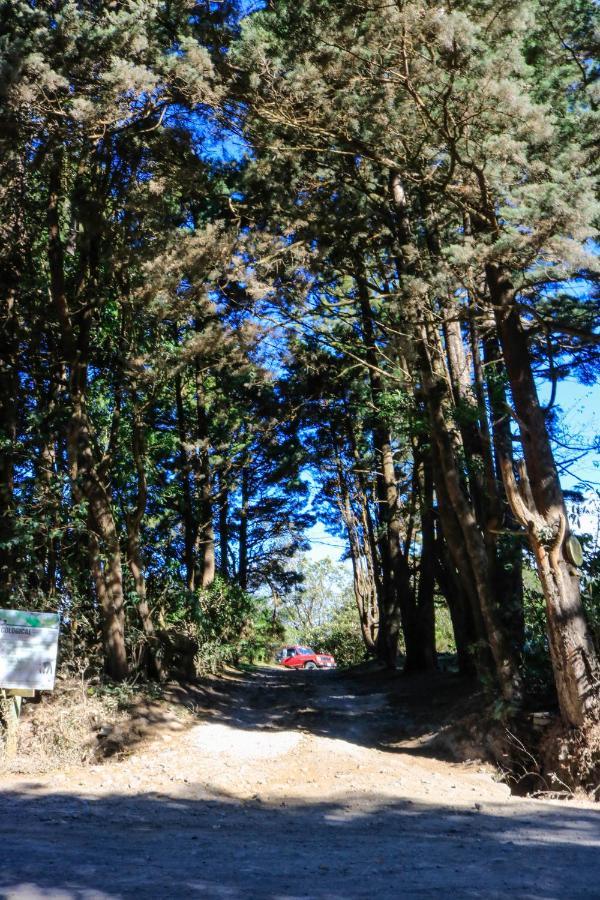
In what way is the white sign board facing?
toward the camera

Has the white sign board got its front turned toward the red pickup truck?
no
